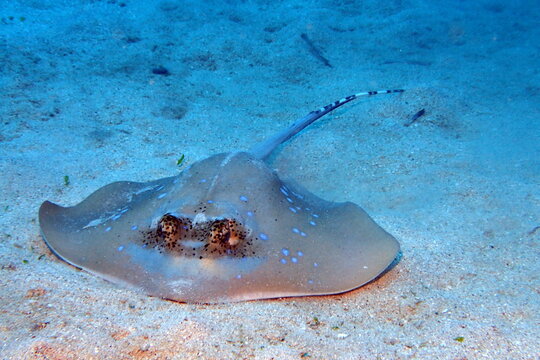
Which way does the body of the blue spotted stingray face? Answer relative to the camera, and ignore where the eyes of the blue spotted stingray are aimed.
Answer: toward the camera
